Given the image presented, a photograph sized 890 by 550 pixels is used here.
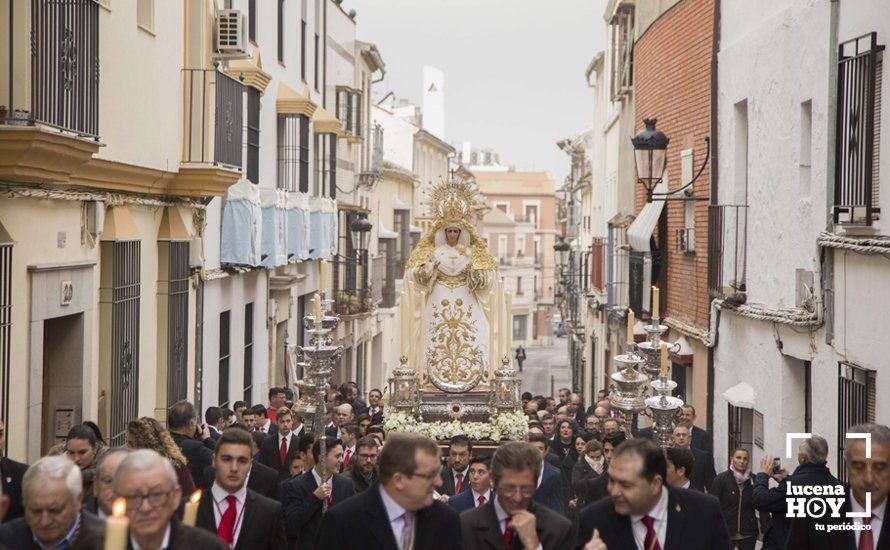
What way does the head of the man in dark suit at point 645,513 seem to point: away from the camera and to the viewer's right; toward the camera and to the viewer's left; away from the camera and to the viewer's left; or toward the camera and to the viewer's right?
toward the camera and to the viewer's left

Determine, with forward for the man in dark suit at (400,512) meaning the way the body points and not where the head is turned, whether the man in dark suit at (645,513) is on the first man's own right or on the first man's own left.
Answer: on the first man's own left

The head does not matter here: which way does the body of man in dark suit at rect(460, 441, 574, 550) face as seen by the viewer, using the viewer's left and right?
facing the viewer

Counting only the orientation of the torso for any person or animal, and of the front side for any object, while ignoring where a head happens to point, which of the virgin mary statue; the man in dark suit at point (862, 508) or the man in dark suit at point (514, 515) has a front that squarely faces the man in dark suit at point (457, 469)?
the virgin mary statue

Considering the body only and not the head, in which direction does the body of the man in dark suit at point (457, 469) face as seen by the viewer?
toward the camera

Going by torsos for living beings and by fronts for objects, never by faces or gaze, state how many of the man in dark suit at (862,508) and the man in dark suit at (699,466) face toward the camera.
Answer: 2

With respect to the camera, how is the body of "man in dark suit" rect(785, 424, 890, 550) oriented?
toward the camera

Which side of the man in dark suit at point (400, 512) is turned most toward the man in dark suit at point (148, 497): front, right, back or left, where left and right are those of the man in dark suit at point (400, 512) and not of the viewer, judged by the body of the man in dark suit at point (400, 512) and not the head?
right

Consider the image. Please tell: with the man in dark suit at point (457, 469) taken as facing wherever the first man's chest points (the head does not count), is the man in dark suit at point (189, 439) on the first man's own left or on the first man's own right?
on the first man's own right

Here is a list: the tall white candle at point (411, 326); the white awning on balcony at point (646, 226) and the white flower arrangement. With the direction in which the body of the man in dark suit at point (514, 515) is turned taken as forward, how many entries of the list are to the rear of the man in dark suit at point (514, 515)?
3

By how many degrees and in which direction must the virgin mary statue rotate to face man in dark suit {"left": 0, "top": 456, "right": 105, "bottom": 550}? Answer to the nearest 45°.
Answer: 0° — it already faces them
